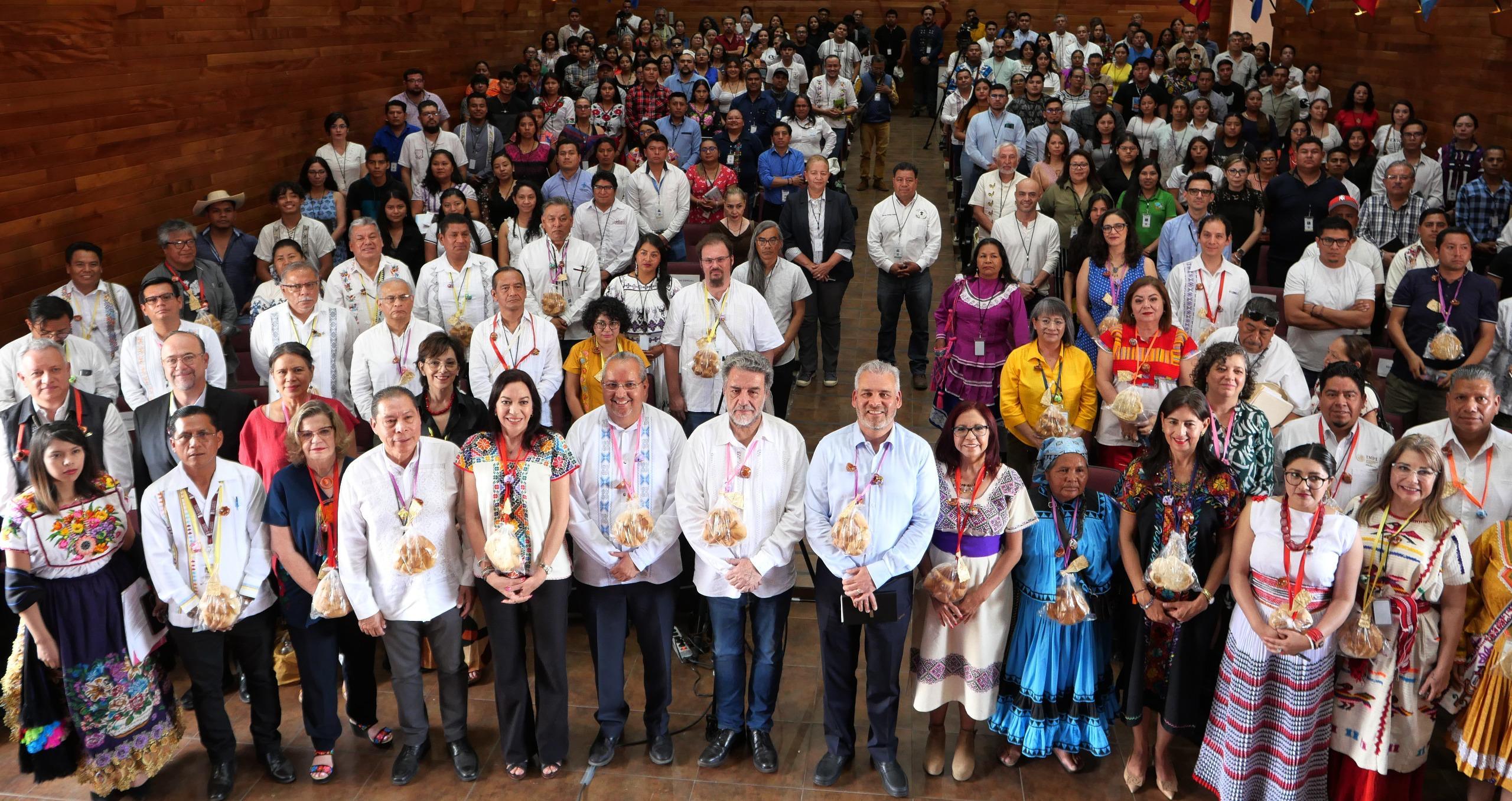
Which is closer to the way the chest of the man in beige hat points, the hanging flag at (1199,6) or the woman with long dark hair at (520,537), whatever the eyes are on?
the woman with long dark hair

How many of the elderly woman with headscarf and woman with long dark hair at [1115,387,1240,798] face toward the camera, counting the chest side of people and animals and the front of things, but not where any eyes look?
2

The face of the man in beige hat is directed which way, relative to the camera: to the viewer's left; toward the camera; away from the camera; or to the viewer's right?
toward the camera

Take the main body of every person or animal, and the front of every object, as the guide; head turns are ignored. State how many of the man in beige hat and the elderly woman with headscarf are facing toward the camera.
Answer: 2

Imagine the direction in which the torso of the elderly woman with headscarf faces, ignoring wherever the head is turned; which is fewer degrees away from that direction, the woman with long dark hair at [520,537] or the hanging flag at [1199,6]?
the woman with long dark hair

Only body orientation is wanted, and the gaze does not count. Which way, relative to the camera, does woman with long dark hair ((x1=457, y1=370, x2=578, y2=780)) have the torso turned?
toward the camera

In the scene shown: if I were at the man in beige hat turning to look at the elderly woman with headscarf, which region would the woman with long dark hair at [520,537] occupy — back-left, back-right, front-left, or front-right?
front-right

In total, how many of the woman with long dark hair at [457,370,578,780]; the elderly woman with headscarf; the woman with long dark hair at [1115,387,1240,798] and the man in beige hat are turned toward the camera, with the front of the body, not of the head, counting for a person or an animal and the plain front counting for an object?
4

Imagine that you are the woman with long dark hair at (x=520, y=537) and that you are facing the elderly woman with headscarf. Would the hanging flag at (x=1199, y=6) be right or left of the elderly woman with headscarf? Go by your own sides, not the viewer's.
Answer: left

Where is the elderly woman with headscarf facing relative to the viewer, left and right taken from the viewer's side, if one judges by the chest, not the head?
facing the viewer

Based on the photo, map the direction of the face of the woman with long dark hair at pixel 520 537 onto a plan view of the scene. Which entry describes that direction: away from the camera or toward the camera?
toward the camera

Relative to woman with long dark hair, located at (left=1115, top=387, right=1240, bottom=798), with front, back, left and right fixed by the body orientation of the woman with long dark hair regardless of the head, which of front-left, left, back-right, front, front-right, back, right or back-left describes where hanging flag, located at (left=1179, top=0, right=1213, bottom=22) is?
back

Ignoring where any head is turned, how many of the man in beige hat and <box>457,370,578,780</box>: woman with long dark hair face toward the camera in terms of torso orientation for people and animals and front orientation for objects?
2

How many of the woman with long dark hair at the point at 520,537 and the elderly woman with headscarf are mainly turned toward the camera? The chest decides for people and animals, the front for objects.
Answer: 2

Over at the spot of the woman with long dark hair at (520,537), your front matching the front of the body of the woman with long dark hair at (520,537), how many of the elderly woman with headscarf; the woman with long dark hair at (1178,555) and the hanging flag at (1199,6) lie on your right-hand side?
0
